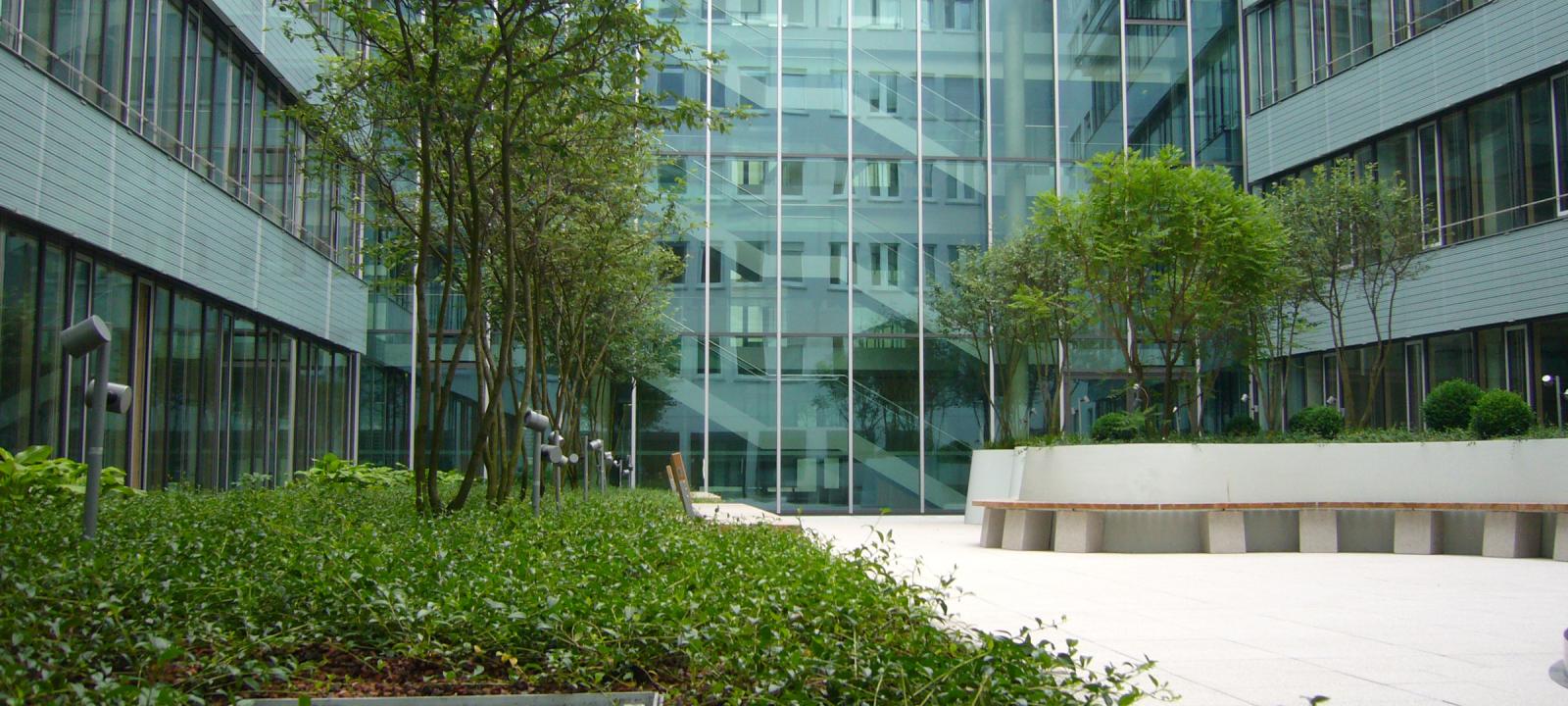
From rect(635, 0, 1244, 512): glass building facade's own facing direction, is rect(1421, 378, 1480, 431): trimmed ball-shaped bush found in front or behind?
in front

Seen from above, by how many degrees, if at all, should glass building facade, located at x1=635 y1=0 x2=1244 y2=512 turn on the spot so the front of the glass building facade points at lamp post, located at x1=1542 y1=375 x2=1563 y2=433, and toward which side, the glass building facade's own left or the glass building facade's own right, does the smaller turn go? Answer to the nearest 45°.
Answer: approximately 45° to the glass building facade's own left

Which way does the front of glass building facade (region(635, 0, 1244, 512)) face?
toward the camera

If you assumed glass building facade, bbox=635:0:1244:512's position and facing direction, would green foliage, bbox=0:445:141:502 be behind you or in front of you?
in front

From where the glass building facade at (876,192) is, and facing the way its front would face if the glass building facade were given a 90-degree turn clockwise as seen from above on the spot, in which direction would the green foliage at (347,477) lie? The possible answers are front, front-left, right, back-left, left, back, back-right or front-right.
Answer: front-left

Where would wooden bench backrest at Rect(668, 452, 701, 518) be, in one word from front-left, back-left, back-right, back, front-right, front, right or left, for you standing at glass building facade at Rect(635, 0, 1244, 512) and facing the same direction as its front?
front

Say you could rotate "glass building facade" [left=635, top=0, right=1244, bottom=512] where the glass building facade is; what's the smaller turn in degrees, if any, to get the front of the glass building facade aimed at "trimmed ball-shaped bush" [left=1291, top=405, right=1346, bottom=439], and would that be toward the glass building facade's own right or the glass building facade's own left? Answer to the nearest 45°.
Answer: approximately 45° to the glass building facade's own left
